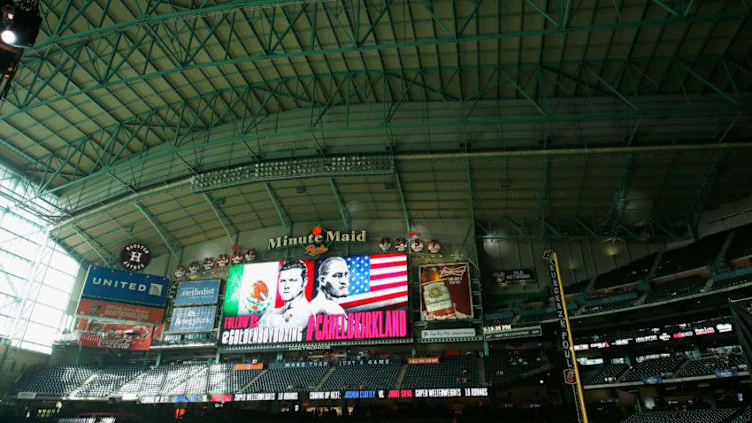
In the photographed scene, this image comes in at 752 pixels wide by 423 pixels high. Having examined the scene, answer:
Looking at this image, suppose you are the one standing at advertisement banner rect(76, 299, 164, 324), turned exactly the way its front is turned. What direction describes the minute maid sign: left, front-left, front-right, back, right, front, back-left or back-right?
front-left

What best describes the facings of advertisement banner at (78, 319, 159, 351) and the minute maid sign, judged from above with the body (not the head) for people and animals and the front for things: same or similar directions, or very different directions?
same or similar directions

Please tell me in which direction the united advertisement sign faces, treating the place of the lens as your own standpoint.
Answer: facing the viewer

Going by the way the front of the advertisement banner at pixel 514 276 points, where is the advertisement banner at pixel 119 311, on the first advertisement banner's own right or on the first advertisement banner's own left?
on the first advertisement banner's own right

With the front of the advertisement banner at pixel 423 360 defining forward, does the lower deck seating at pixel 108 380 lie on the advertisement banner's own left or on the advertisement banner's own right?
on the advertisement banner's own right

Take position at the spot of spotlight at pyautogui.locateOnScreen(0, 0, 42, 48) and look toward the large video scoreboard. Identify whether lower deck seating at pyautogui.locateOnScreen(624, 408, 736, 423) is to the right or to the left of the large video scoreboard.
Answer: right

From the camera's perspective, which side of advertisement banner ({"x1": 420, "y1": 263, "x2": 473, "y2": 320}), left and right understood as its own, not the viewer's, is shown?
front

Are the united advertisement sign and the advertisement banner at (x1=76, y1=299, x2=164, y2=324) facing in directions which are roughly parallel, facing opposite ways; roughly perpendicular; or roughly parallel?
roughly parallel

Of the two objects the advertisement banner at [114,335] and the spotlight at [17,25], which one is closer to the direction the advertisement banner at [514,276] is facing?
the spotlight

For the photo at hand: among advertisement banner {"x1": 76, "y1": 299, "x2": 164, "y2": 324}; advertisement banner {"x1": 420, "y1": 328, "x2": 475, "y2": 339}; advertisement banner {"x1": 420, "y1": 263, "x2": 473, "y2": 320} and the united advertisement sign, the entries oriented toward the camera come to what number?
4

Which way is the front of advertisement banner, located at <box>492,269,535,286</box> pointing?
toward the camera

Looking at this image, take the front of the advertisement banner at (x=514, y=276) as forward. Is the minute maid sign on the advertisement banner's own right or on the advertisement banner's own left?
on the advertisement banner's own right

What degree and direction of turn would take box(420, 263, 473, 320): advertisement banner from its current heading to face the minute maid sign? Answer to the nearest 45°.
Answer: approximately 90° to its right

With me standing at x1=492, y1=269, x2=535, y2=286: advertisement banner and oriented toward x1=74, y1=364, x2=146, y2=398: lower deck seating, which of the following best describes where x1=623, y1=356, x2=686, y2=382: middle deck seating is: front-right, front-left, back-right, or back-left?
back-left
